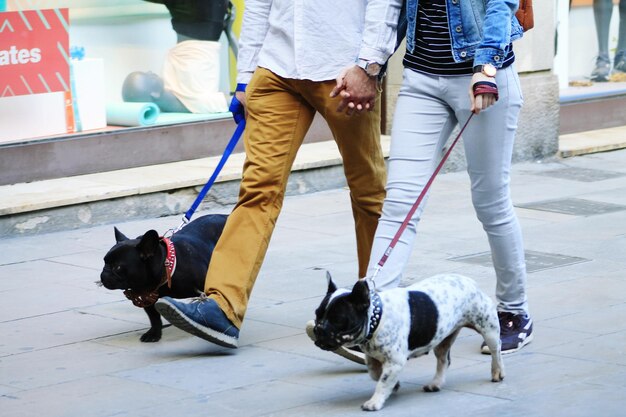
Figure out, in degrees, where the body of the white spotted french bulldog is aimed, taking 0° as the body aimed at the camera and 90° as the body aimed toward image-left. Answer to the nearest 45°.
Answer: approximately 45°

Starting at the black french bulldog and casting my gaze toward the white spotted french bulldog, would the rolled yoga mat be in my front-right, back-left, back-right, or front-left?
back-left

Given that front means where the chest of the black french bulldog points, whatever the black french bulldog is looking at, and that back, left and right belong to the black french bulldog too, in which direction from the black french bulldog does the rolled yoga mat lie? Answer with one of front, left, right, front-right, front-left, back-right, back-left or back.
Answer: back-right

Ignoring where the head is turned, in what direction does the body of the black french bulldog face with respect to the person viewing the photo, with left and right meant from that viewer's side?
facing the viewer and to the left of the viewer

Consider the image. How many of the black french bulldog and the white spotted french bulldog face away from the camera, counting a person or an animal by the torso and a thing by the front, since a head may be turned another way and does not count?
0

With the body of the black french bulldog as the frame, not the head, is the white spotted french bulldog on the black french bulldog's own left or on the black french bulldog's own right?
on the black french bulldog's own left

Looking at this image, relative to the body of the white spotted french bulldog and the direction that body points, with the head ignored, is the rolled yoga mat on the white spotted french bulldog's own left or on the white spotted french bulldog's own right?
on the white spotted french bulldog's own right
